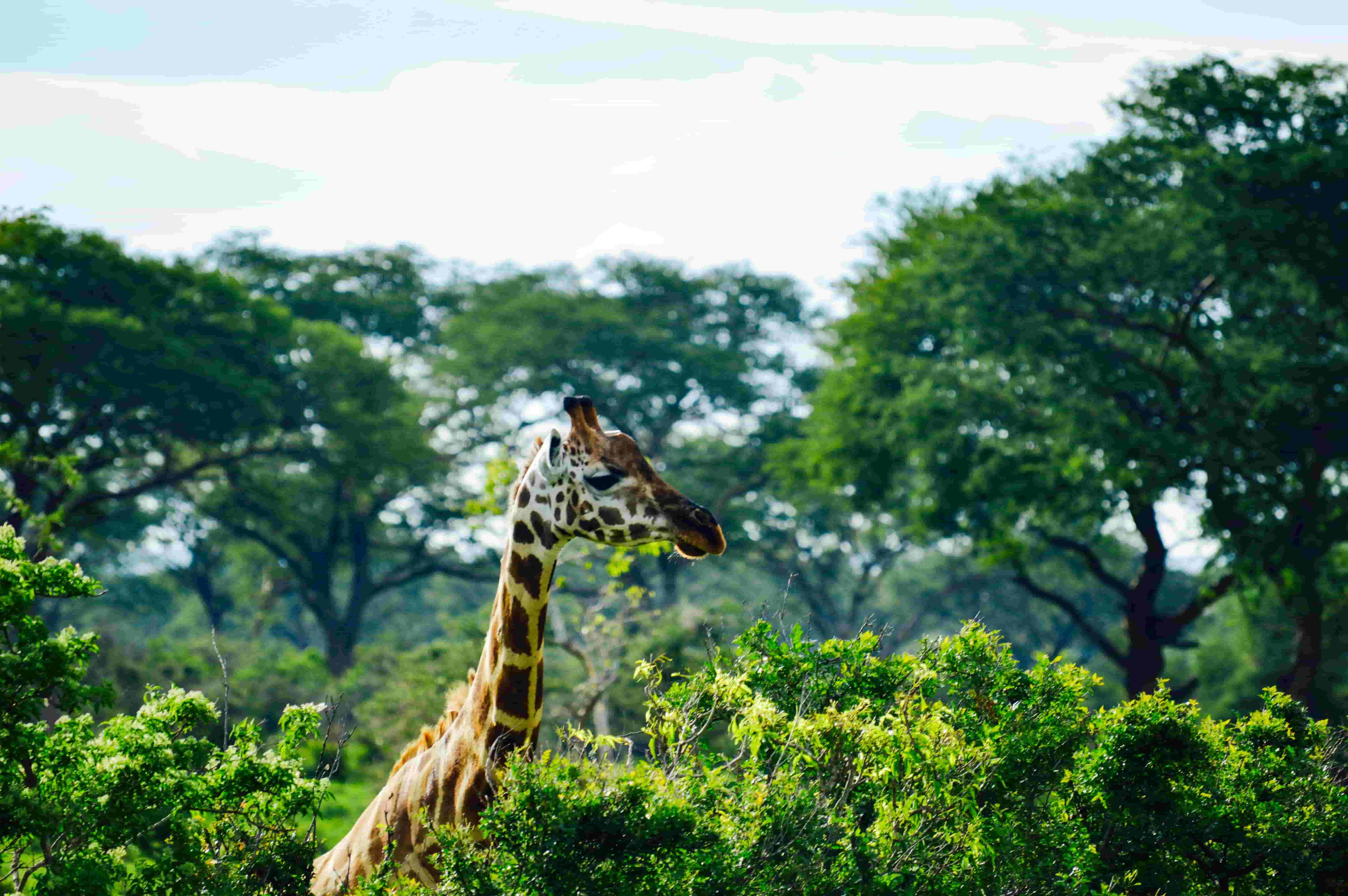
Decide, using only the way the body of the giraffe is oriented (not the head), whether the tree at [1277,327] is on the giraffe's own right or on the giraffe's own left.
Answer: on the giraffe's own left

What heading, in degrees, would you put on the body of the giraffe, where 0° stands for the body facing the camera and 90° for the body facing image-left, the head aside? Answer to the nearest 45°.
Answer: approximately 270°

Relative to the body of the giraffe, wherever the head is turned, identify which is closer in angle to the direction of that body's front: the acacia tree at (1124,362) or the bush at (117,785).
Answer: the acacia tree

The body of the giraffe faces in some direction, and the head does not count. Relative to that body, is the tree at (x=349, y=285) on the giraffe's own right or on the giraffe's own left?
on the giraffe's own left

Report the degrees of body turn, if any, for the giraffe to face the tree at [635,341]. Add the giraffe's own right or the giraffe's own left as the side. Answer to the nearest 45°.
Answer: approximately 90° to the giraffe's own left

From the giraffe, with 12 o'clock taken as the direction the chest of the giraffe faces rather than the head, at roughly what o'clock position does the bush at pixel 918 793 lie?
The bush is roughly at 1 o'clock from the giraffe.

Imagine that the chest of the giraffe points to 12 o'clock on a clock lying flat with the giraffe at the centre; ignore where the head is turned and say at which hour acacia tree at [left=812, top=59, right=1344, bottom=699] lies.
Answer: The acacia tree is roughly at 10 o'clock from the giraffe.

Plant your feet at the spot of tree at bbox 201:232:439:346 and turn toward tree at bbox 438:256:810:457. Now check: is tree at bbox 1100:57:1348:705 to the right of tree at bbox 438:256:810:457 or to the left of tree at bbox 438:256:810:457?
right

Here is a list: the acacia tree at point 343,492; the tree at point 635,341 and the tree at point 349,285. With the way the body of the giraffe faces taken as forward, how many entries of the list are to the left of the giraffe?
3

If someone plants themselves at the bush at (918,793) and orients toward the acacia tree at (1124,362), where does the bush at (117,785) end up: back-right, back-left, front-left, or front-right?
back-left

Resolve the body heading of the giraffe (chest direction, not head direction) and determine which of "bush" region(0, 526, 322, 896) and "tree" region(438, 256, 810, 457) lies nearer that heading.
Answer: the tree
